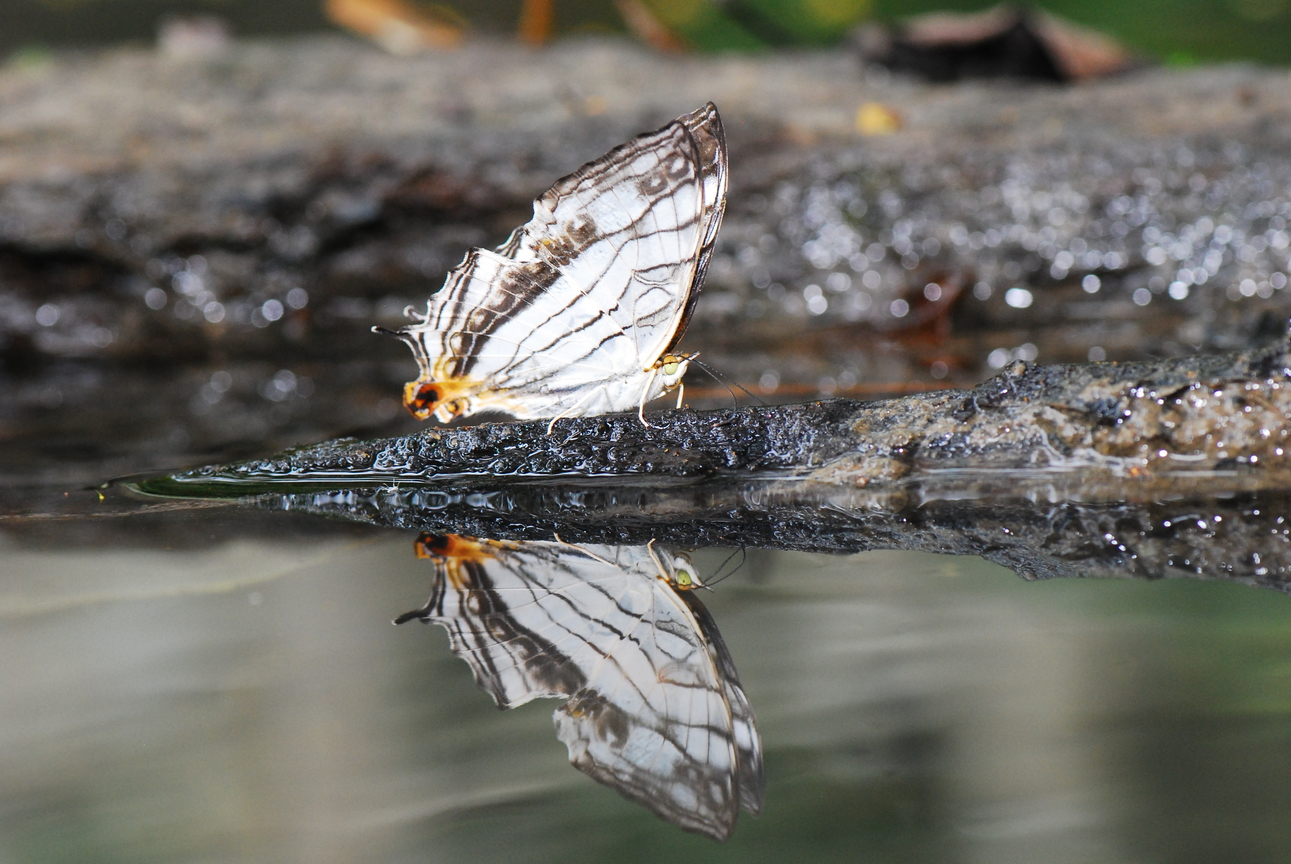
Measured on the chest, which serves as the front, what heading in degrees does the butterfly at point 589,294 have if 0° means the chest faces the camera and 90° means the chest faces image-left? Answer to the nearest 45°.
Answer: approximately 270°
